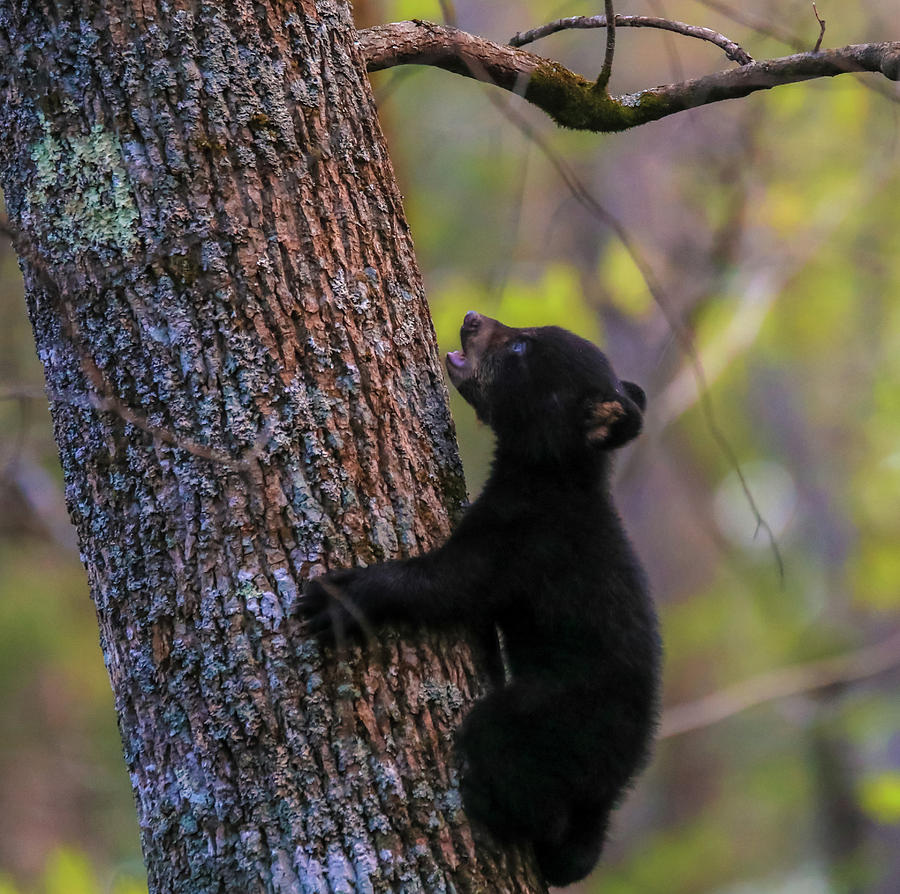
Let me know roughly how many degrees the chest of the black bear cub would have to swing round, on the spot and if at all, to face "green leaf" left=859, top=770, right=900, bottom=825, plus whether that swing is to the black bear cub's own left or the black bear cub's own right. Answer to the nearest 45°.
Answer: approximately 135° to the black bear cub's own right

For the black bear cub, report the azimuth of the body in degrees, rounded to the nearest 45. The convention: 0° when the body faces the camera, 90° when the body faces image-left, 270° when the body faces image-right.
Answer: approximately 90°

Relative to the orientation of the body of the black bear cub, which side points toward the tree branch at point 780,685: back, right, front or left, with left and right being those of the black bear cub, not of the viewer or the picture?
right
